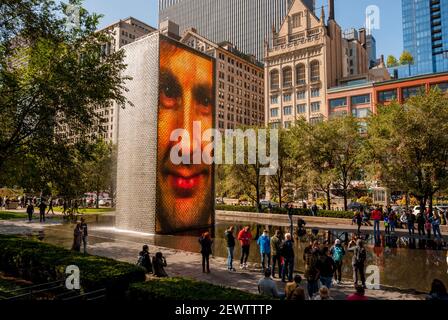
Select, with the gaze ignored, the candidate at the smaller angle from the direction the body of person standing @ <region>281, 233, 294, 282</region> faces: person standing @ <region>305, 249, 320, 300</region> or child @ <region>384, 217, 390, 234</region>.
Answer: the child

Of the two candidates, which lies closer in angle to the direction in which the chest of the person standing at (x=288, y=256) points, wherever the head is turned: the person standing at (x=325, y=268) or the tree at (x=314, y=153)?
the tree

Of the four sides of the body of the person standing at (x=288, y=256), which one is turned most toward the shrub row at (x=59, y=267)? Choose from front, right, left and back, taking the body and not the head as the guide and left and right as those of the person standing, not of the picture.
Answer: left

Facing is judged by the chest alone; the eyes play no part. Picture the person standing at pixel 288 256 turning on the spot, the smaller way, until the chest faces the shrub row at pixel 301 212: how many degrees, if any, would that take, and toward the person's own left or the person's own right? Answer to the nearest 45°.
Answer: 0° — they already face it

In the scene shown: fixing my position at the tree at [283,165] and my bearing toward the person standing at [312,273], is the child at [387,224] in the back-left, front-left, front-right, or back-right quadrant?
front-left

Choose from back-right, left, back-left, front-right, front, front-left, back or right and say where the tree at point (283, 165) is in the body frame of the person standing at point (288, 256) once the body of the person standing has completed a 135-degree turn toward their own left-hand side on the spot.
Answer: back-right

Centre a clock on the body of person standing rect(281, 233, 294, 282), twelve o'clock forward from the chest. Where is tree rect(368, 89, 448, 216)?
The tree is roughly at 1 o'clock from the person standing.

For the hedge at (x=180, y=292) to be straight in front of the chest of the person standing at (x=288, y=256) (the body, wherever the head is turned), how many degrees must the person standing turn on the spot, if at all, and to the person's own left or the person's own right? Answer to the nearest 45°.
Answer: approximately 135° to the person's own left

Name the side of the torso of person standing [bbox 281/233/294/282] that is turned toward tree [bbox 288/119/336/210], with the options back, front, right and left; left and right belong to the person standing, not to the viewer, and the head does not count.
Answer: front

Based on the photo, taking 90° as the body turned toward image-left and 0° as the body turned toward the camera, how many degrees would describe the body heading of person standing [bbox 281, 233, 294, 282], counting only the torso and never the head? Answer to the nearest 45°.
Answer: approximately 180°

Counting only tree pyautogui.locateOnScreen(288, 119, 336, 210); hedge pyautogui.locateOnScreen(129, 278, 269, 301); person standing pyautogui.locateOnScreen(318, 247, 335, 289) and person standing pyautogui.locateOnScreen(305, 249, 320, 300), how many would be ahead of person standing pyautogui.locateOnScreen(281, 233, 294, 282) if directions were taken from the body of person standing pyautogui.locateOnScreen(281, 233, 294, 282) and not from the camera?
1

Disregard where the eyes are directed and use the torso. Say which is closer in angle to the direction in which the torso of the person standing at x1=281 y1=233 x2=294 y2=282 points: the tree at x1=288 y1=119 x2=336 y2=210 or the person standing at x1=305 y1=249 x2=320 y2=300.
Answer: the tree
